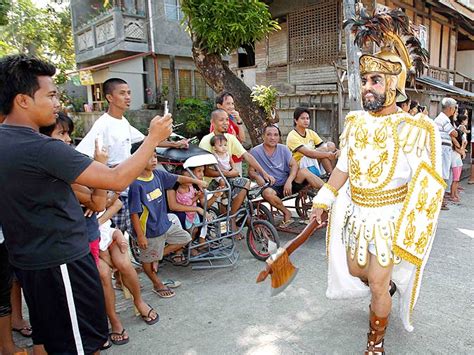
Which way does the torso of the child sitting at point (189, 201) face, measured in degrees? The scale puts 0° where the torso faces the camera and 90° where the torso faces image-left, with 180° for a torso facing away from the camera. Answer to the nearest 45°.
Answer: approximately 315°

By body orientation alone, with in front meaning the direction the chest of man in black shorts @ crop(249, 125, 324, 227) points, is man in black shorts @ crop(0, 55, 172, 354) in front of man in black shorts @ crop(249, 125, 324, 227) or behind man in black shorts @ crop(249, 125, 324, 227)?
in front

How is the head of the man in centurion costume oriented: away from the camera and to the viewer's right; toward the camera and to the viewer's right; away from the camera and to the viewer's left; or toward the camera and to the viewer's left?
toward the camera and to the viewer's left

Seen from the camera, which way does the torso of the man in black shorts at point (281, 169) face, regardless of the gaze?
toward the camera

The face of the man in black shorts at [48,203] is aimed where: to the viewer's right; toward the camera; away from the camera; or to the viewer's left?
to the viewer's right
